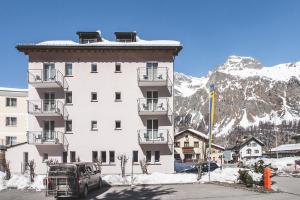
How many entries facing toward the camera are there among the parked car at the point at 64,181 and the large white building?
1

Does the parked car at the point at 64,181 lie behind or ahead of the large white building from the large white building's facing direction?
ahead

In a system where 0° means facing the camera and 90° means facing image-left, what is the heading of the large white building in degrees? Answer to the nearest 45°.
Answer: approximately 0°

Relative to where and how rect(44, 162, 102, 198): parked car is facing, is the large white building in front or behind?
in front

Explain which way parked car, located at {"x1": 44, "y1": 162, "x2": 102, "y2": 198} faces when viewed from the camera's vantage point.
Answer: facing away from the viewer and to the right of the viewer

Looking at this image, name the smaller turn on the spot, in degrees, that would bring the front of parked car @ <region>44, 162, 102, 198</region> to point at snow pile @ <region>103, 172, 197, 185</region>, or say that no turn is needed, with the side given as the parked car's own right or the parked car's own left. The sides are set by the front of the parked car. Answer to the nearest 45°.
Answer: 0° — it already faces it
